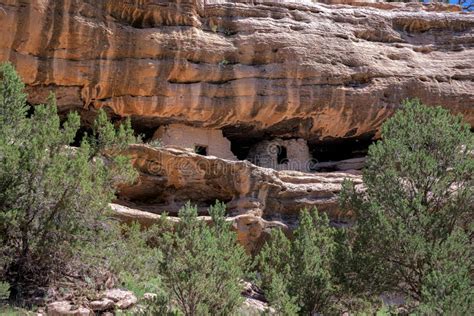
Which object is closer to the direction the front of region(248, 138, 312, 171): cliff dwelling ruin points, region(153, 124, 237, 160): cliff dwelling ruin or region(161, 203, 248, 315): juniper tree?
the juniper tree

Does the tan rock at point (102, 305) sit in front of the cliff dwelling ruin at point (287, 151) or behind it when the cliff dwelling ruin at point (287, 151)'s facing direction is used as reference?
in front

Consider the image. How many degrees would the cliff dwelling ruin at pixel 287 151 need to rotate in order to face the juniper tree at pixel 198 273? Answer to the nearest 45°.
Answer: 0° — it already faces it

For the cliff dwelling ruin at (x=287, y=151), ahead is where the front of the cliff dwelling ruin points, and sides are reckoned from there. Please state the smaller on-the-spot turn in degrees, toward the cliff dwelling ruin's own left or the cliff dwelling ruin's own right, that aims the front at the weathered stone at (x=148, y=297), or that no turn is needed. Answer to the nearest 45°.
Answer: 0° — it already faces it

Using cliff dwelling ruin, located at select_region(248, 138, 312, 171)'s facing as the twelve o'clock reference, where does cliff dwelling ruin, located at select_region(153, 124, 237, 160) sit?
cliff dwelling ruin, located at select_region(153, 124, 237, 160) is roughly at 2 o'clock from cliff dwelling ruin, located at select_region(248, 138, 312, 171).

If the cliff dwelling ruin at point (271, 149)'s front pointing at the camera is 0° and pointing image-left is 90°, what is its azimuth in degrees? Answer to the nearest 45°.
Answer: approximately 0°

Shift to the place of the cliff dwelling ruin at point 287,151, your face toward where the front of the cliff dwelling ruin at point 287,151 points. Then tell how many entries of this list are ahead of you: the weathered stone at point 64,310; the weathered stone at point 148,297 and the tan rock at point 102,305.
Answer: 3

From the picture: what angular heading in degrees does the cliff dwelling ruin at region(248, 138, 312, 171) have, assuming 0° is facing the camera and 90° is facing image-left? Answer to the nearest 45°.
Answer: approximately 0°
